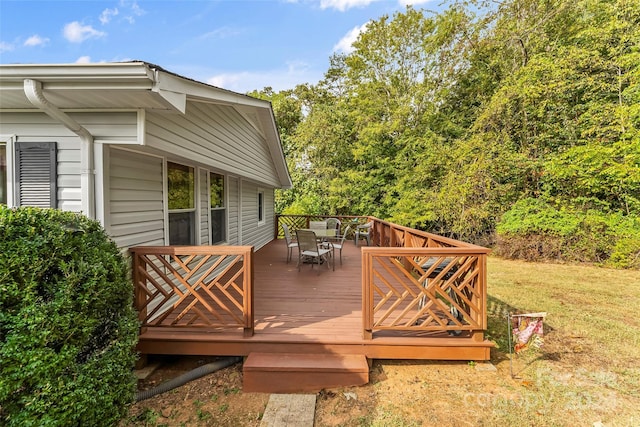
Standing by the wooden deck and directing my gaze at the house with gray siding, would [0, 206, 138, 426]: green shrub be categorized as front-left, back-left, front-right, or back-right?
front-left
